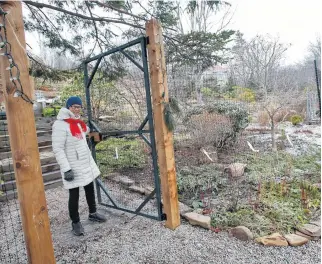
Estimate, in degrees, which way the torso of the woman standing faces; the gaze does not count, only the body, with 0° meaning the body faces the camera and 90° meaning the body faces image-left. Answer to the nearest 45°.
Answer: approximately 315°

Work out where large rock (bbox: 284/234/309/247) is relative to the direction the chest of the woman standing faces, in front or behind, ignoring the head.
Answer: in front

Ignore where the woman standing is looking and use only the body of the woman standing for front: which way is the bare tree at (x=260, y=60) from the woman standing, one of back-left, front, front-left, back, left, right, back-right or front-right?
left

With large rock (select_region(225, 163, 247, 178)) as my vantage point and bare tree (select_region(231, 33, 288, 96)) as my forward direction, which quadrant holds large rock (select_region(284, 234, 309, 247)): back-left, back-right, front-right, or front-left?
back-right

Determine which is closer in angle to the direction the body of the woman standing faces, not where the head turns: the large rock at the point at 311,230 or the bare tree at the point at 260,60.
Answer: the large rock

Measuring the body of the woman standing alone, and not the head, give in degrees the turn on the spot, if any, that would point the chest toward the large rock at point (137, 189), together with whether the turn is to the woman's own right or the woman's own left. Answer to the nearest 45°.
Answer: approximately 90° to the woman's own left

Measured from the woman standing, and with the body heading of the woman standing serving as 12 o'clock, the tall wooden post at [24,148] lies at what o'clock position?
The tall wooden post is roughly at 2 o'clock from the woman standing.
